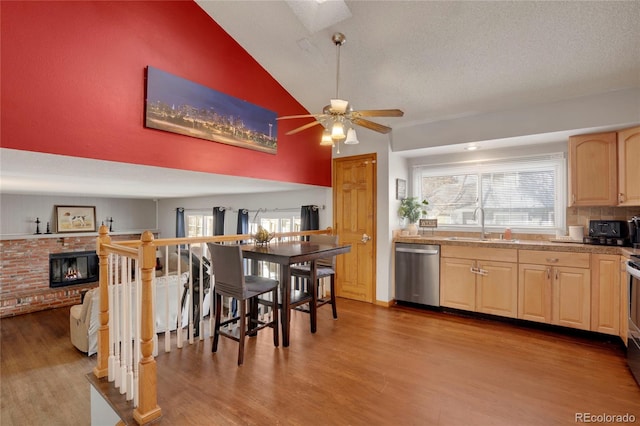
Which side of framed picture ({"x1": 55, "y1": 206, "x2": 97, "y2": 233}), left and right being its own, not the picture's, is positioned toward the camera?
front

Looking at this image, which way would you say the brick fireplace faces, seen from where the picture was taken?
facing the viewer and to the right of the viewer

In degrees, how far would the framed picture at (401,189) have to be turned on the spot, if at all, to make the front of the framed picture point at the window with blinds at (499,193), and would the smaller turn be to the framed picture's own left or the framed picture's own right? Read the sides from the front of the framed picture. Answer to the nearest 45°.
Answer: approximately 45° to the framed picture's own left

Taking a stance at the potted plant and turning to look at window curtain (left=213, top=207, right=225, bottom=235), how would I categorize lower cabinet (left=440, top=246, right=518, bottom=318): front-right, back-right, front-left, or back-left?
back-left

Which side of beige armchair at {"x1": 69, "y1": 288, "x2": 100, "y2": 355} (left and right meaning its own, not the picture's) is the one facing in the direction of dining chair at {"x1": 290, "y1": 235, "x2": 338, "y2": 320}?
back

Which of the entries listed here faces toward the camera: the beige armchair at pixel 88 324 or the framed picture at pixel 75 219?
the framed picture

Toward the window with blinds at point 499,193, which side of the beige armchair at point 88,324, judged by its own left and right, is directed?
back

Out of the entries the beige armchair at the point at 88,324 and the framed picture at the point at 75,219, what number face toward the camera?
1
